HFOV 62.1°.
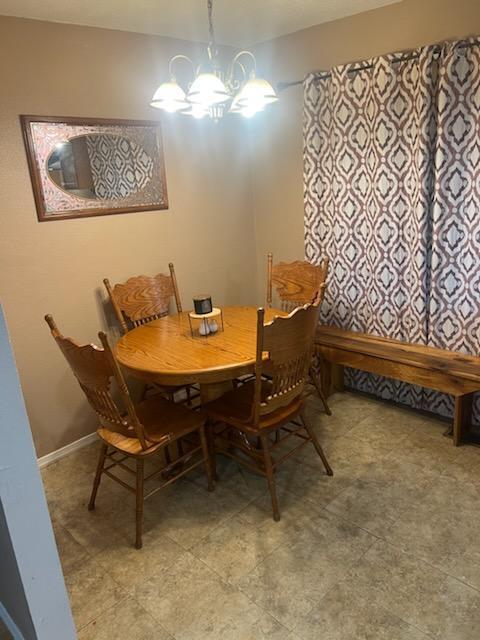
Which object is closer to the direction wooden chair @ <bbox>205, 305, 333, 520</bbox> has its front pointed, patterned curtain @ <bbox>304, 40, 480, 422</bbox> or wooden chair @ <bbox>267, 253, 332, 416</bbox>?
the wooden chair

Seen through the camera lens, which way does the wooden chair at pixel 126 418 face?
facing away from the viewer and to the right of the viewer

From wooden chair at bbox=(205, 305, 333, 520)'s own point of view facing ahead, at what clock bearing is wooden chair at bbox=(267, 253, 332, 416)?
wooden chair at bbox=(267, 253, 332, 416) is roughly at 2 o'clock from wooden chair at bbox=(205, 305, 333, 520).

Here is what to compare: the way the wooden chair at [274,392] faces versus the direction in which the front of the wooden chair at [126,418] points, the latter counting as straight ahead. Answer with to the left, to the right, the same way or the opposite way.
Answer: to the left

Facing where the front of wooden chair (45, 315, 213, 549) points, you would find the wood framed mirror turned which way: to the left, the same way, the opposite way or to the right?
to the right

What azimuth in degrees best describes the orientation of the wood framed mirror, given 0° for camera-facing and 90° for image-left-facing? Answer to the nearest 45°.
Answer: approximately 315°

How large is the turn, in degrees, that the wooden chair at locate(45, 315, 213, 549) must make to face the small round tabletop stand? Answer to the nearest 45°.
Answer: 0° — it already faces it

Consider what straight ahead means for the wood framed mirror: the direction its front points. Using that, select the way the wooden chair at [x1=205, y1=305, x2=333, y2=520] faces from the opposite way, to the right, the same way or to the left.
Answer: the opposite way

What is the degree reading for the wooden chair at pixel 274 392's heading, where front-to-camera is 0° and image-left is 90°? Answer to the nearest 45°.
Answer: approximately 135°
